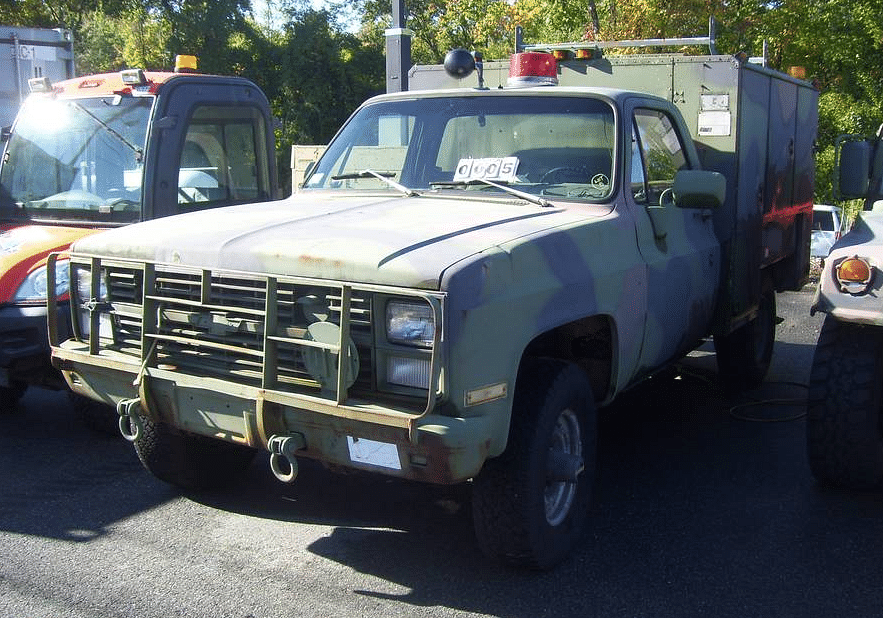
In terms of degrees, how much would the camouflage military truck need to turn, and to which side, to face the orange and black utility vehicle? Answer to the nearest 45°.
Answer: approximately 90° to its right

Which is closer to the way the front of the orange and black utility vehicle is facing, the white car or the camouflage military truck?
the camouflage military truck

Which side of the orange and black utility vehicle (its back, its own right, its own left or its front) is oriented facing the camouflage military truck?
left

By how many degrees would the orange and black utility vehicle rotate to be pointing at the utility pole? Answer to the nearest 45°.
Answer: approximately 180°

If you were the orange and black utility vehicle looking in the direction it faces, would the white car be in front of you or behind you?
behind

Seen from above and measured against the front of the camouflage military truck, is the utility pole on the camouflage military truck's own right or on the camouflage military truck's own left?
on the camouflage military truck's own right

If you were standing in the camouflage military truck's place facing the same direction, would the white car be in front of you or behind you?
behind
